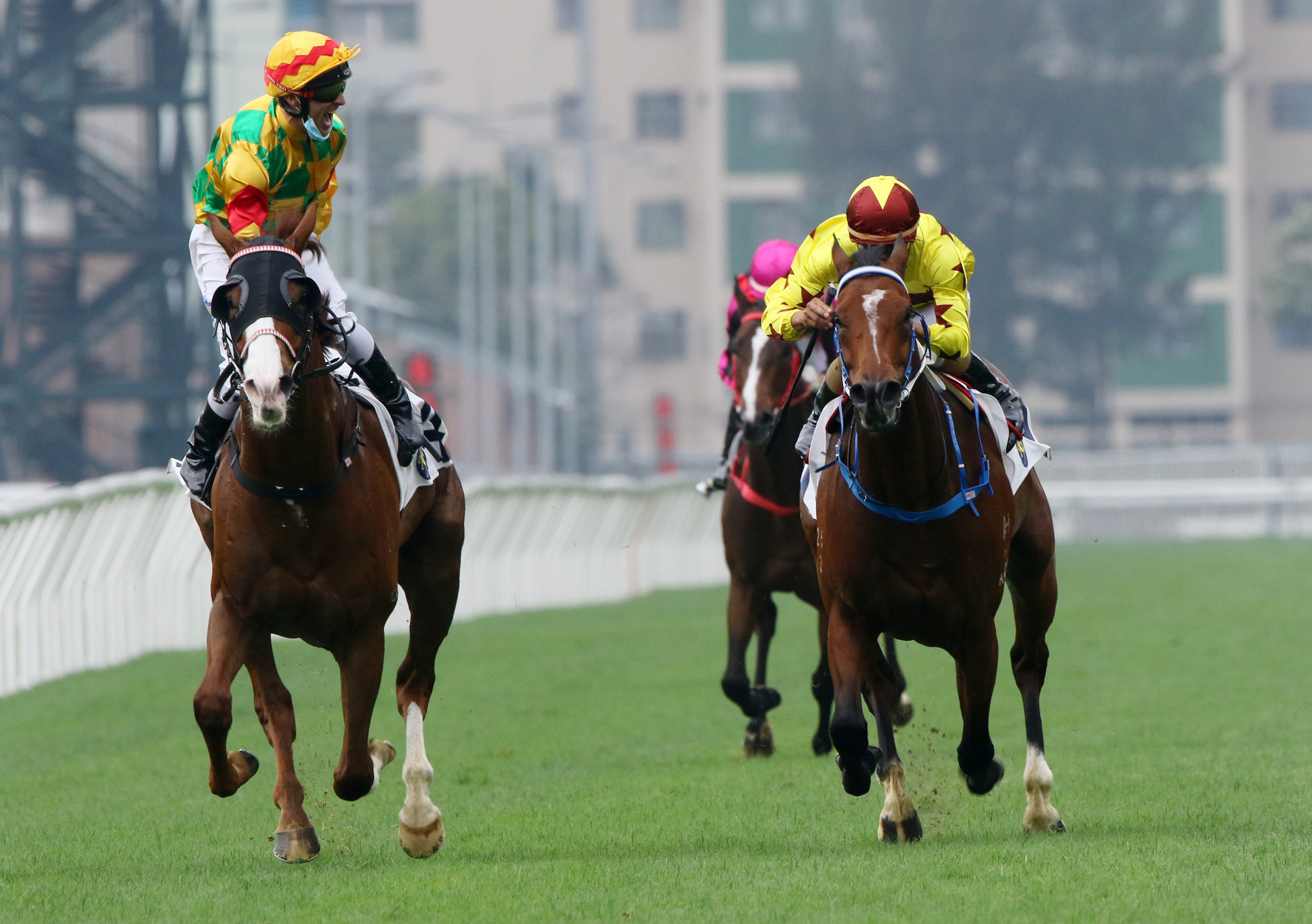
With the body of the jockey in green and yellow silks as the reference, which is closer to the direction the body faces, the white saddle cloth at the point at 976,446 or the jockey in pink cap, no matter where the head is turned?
the white saddle cloth

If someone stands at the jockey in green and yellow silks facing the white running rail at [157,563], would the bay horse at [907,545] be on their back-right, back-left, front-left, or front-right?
back-right

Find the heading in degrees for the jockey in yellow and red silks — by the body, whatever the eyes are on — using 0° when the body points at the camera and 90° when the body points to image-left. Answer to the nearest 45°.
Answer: approximately 0°

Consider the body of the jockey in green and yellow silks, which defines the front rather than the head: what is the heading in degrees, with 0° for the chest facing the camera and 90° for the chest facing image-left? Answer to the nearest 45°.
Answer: approximately 315°

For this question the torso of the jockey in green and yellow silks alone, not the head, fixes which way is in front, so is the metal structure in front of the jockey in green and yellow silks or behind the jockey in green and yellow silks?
behind

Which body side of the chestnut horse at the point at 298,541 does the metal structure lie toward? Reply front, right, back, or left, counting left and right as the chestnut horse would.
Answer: back
